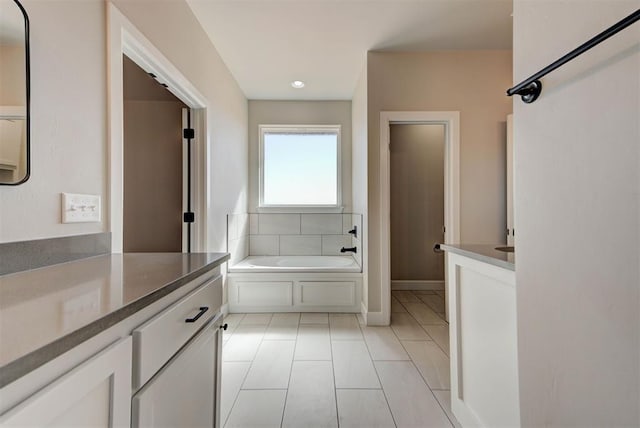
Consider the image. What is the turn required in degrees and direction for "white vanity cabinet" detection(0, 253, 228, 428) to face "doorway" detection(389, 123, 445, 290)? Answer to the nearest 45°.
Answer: approximately 90° to its left

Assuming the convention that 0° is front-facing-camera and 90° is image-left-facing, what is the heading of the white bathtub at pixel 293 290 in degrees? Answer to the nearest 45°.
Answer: approximately 0°

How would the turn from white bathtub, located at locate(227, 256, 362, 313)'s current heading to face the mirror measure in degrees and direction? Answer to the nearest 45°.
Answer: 0° — it already faces it

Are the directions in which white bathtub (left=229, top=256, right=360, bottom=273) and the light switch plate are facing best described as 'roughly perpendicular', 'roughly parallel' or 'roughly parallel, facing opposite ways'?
roughly perpendicular

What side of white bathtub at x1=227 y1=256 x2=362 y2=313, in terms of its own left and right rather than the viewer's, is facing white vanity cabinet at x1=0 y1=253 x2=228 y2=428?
front

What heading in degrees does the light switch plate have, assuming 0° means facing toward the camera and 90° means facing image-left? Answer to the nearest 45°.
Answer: approximately 315°
